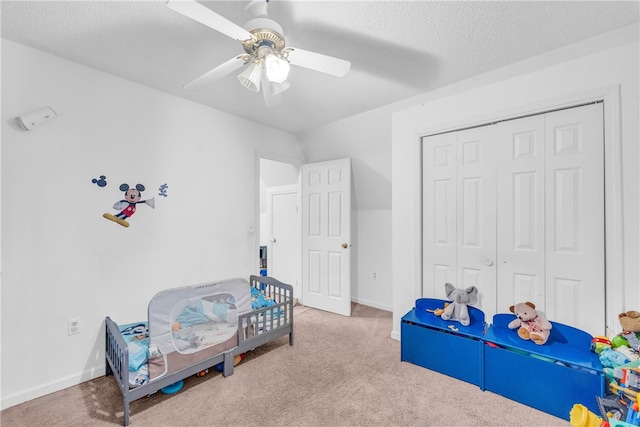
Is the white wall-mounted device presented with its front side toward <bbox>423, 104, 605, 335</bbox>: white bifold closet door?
yes

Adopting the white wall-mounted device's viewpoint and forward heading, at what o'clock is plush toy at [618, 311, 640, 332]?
The plush toy is roughly at 12 o'clock from the white wall-mounted device.

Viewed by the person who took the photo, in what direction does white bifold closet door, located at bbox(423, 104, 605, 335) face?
facing the viewer and to the left of the viewer

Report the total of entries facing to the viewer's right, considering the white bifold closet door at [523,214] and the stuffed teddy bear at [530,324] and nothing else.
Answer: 0

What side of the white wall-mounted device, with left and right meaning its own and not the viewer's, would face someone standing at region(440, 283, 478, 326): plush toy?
front

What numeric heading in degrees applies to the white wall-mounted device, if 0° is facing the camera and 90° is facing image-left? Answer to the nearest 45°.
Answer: approximately 315°

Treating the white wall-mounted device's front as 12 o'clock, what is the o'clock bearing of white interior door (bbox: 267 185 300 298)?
The white interior door is roughly at 10 o'clock from the white wall-mounted device.

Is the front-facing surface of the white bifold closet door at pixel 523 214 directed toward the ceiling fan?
yes
